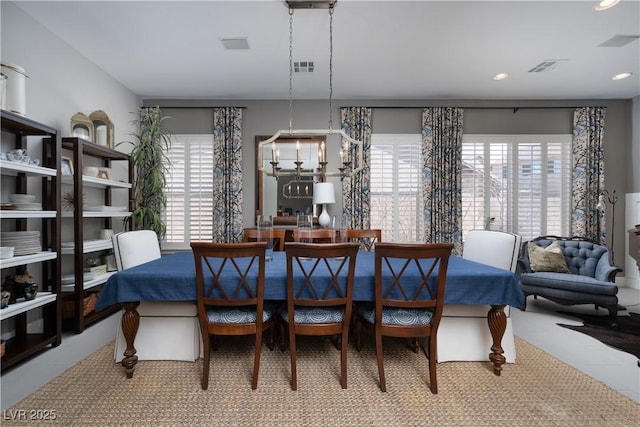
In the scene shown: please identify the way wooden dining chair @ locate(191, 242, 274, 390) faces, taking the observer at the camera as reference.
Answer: facing away from the viewer

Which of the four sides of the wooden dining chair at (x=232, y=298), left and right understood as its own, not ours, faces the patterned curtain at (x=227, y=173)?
front

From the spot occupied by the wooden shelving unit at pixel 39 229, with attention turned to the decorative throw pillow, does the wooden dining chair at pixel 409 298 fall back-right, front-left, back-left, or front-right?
front-right

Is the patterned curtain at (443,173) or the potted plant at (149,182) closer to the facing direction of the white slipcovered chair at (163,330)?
the patterned curtain

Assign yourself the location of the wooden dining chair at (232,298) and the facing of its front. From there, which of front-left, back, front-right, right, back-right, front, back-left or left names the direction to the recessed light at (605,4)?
right

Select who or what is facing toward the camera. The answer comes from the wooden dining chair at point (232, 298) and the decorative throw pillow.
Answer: the decorative throw pillow

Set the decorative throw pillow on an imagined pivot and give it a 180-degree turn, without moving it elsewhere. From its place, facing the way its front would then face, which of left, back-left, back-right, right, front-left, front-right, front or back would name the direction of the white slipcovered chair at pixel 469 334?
back

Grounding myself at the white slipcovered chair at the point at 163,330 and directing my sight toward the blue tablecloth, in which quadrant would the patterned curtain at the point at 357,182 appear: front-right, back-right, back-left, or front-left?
front-left

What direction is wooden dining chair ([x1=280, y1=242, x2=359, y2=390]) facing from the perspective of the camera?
away from the camera

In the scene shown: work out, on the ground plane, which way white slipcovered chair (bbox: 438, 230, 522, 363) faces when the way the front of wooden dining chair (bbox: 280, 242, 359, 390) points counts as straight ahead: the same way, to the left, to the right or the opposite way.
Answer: to the left

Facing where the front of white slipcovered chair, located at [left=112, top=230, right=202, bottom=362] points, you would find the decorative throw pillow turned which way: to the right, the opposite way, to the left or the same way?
to the right

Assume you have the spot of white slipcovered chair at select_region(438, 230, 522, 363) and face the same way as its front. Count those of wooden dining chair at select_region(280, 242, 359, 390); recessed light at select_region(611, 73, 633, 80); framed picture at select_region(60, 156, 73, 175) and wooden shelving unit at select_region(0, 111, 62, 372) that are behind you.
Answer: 1

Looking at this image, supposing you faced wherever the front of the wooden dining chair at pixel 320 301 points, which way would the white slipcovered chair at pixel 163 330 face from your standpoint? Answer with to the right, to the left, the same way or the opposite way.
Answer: to the right

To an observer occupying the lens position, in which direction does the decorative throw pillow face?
facing the viewer
